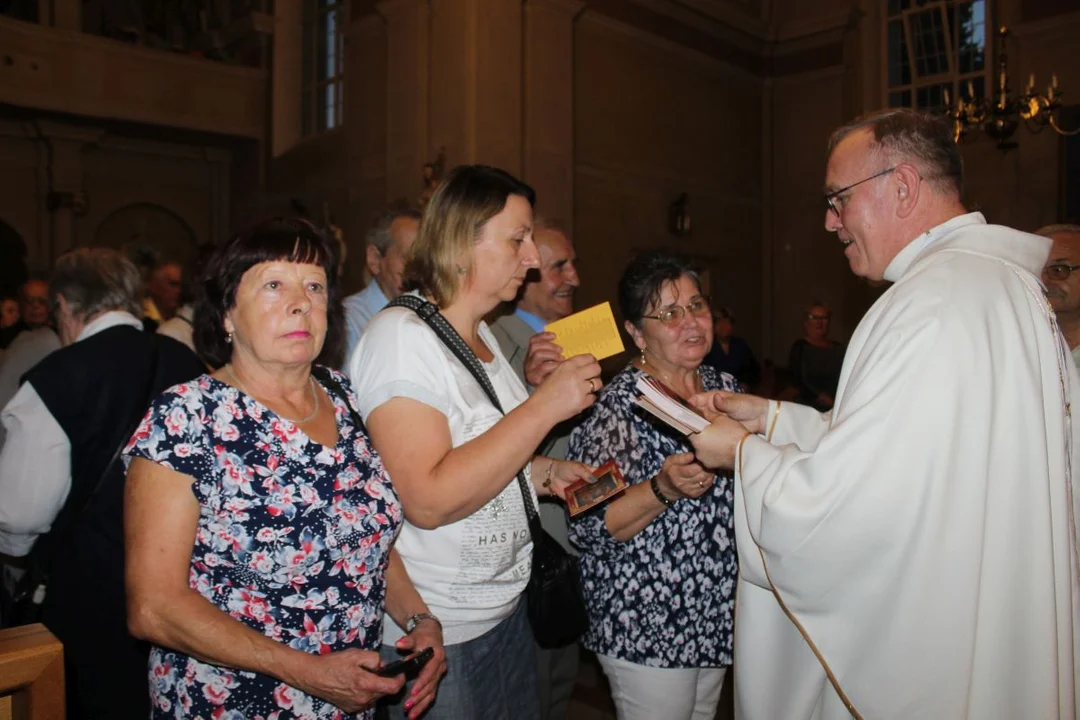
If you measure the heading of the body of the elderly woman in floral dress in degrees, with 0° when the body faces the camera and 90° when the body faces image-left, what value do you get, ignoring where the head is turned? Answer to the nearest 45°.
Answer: approximately 315°

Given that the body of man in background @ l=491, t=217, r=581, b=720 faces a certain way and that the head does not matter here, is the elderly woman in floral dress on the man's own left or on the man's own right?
on the man's own right

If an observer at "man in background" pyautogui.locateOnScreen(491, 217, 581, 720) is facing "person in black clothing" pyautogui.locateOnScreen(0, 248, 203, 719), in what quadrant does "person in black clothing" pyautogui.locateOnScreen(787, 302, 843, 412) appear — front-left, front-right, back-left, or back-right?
back-right

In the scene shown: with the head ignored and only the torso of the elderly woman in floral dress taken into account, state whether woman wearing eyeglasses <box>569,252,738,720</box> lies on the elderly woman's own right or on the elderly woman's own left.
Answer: on the elderly woman's own left

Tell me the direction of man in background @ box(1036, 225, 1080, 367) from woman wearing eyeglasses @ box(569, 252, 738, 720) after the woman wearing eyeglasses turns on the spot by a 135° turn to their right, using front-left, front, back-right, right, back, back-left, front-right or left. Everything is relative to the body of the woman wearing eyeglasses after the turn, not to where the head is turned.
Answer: back-right

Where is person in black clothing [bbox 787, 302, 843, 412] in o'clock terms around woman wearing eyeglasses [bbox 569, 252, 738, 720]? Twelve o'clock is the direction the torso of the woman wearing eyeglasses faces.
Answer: The person in black clothing is roughly at 8 o'clock from the woman wearing eyeglasses.

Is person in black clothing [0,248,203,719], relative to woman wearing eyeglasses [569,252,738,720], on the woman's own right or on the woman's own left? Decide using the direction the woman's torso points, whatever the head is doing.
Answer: on the woman's own right

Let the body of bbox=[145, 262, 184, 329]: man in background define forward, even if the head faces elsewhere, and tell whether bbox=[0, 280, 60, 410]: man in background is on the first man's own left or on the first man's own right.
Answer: on the first man's own right

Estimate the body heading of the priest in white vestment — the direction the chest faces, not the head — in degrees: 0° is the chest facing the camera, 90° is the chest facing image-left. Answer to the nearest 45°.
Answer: approximately 90°
